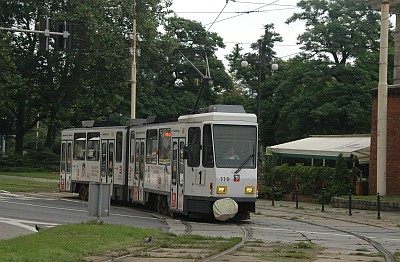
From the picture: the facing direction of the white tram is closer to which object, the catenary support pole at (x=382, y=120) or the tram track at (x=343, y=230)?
the tram track

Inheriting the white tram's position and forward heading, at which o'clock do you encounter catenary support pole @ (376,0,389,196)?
The catenary support pole is roughly at 9 o'clock from the white tram.

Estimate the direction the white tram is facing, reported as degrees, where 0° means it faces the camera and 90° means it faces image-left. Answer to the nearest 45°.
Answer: approximately 315°

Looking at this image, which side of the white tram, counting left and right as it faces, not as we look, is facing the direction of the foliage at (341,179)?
left

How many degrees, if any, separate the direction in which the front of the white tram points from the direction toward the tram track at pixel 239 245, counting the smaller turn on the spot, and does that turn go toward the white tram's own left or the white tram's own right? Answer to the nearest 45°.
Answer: approximately 45° to the white tram's own right

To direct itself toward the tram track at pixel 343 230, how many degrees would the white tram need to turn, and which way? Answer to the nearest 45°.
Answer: approximately 45° to its left
